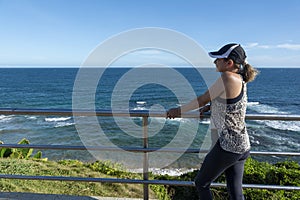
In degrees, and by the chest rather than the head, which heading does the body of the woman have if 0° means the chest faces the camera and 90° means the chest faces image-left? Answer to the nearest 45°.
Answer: approximately 90°

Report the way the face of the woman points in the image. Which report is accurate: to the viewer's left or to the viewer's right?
to the viewer's left
